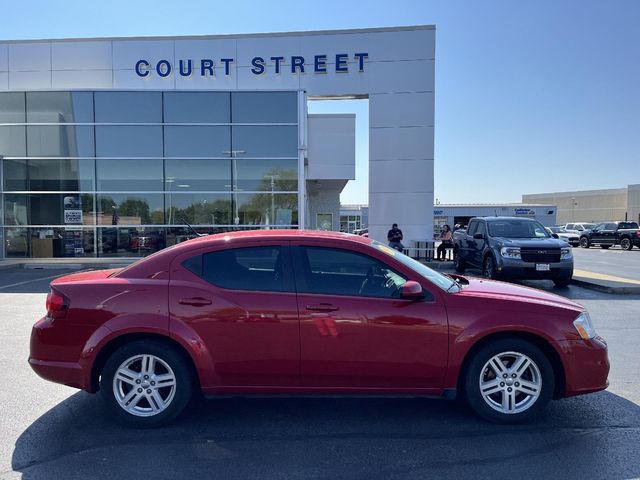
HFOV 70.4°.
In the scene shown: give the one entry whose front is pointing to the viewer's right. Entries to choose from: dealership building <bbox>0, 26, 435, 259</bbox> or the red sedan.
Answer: the red sedan

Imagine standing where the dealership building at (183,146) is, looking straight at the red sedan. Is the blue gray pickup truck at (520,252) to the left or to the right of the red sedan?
left

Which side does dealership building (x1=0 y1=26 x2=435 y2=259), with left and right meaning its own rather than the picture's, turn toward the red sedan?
front

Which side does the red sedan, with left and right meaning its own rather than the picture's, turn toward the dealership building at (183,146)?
left

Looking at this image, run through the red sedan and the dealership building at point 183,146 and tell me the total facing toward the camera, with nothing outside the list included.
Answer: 1

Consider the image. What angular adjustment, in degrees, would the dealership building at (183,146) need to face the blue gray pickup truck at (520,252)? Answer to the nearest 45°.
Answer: approximately 45° to its left

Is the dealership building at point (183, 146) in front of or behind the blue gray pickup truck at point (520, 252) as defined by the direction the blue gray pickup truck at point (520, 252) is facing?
behind

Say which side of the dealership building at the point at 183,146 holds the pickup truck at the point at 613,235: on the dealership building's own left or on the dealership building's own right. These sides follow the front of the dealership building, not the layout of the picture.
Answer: on the dealership building's own left

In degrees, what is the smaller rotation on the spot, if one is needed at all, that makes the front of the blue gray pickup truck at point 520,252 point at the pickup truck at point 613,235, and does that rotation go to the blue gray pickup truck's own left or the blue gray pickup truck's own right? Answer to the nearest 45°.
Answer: approximately 135° to the blue gray pickup truck's own left

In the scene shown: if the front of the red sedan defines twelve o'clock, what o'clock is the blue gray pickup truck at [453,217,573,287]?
The blue gray pickup truck is roughly at 10 o'clock from the red sedan.

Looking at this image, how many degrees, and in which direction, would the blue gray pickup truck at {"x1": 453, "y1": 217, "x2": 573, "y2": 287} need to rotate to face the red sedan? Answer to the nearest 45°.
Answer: approximately 45° to its right

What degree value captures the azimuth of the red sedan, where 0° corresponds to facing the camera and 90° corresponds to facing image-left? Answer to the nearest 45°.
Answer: approximately 270°

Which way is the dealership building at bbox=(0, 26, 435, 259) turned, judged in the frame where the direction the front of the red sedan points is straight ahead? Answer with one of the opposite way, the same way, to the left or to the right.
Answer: to the right

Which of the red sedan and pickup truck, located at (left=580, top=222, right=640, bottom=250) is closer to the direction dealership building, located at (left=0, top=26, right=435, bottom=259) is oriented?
the red sedan
